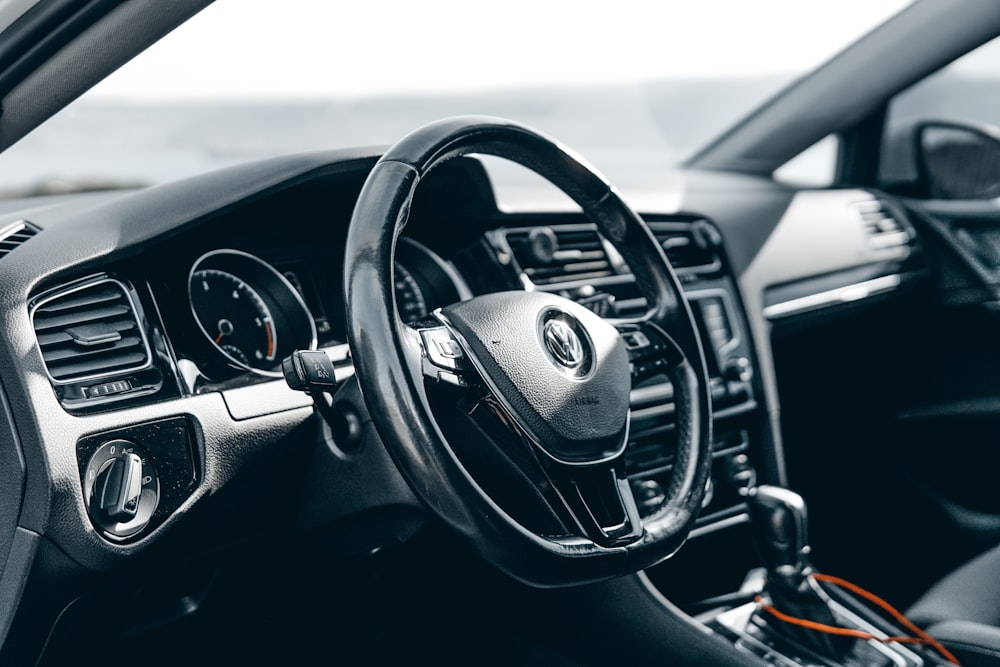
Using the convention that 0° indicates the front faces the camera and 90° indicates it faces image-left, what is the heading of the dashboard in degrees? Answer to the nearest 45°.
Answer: approximately 315°
